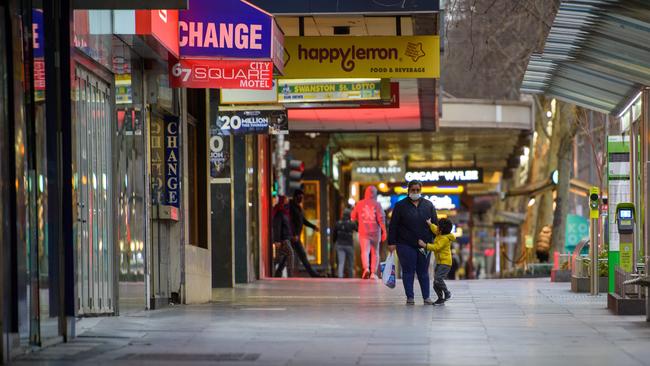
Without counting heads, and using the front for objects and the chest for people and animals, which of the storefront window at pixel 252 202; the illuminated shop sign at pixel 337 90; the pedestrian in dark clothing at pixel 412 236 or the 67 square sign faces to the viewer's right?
the storefront window

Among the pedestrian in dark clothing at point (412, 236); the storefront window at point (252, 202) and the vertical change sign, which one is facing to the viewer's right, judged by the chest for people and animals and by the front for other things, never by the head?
the storefront window

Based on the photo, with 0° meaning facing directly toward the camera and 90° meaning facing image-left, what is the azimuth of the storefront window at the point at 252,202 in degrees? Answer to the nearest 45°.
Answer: approximately 270°

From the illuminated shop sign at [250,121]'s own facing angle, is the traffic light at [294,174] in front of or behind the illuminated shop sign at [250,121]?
behind

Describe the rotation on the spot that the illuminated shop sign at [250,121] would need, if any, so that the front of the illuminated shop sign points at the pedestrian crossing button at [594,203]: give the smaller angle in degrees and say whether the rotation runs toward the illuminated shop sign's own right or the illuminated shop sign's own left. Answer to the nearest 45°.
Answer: approximately 90° to the illuminated shop sign's own left

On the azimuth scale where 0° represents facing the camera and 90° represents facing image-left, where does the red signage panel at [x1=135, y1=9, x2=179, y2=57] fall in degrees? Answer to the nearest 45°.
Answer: approximately 315°

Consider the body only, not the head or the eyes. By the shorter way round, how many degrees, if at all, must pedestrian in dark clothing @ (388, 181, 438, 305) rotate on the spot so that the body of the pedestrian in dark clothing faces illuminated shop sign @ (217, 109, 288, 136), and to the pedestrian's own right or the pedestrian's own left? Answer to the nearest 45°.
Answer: approximately 135° to the pedestrian's own right
